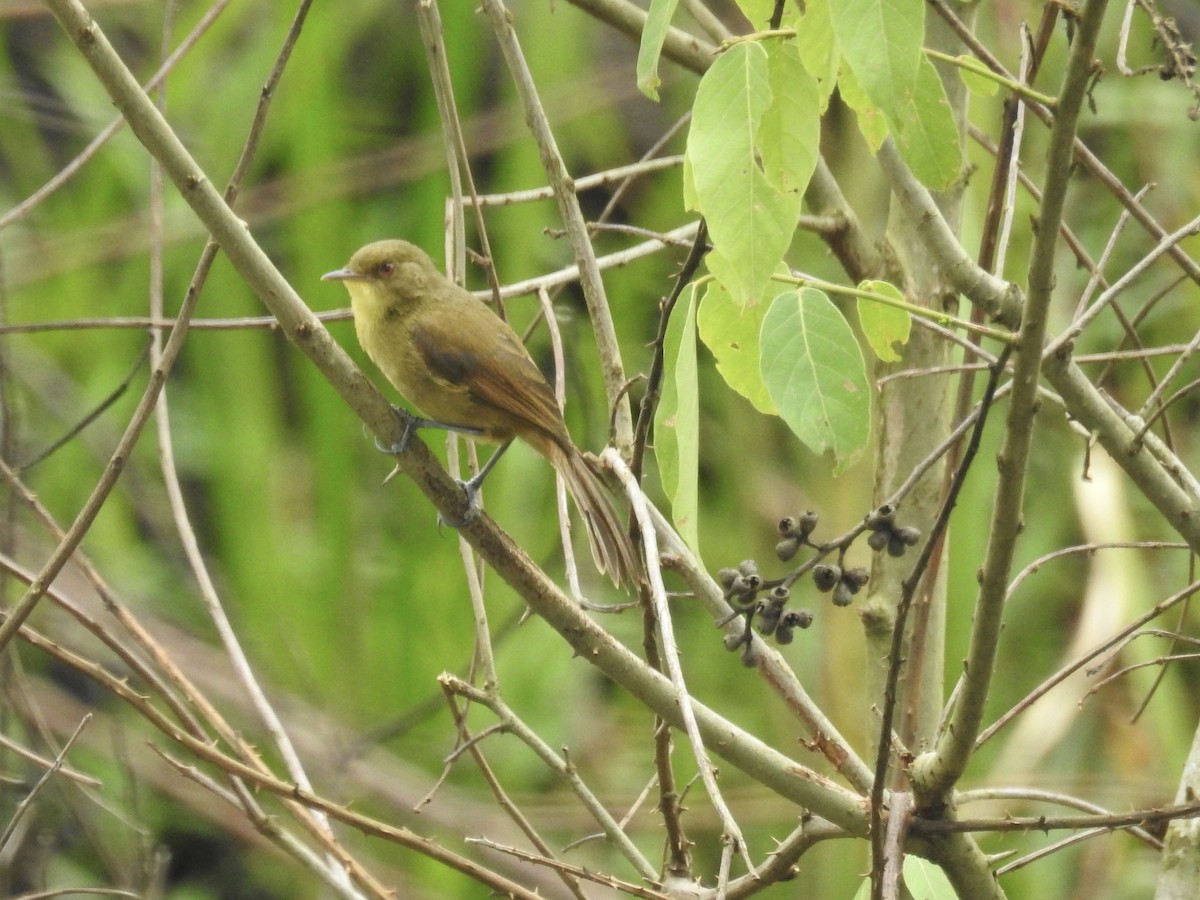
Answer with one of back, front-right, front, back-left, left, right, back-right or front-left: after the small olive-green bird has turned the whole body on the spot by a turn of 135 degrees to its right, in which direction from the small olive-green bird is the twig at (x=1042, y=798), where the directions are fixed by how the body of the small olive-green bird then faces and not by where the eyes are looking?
right

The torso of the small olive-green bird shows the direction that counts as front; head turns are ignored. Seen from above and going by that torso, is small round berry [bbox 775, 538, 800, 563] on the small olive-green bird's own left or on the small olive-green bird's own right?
on the small olive-green bird's own left

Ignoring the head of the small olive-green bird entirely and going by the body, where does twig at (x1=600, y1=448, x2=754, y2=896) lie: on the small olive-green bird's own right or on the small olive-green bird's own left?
on the small olive-green bird's own left

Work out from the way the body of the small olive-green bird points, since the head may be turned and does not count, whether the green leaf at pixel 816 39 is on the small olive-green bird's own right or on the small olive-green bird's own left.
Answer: on the small olive-green bird's own left

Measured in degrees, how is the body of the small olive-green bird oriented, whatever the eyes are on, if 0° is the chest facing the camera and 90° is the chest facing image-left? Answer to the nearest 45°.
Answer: approximately 90°

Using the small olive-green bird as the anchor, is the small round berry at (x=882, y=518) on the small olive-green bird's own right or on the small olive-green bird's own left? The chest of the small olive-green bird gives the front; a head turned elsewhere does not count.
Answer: on the small olive-green bird's own left
